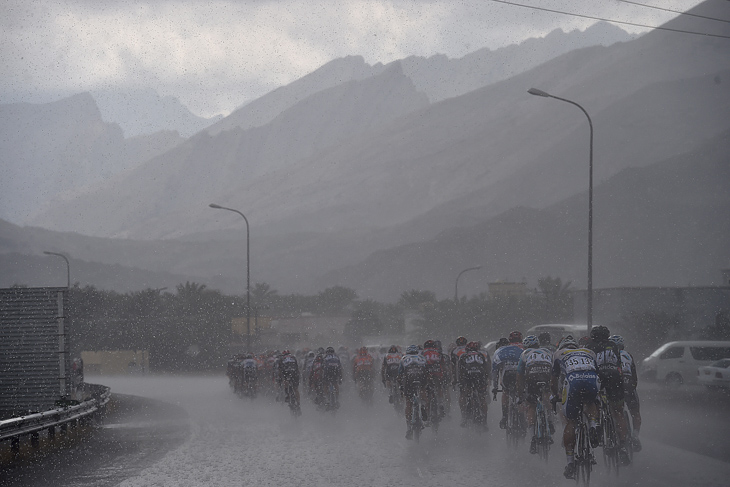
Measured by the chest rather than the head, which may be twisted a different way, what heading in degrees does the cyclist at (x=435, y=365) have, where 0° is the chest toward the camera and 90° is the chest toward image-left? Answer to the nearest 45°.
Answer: approximately 180°

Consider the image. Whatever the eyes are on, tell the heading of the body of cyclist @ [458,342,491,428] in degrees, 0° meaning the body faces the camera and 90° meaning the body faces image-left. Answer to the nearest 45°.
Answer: approximately 180°

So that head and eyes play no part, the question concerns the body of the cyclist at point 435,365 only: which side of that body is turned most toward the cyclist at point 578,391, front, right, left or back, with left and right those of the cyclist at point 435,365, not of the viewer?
back

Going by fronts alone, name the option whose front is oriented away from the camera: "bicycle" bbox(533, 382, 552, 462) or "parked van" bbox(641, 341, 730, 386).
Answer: the bicycle

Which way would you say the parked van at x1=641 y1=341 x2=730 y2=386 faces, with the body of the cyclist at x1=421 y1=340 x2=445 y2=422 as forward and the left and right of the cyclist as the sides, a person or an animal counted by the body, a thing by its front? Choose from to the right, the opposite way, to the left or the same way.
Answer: to the left

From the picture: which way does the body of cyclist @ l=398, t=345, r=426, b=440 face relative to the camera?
away from the camera

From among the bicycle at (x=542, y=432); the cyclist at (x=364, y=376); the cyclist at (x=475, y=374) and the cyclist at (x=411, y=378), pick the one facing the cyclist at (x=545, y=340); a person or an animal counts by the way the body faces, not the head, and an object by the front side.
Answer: the bicycle

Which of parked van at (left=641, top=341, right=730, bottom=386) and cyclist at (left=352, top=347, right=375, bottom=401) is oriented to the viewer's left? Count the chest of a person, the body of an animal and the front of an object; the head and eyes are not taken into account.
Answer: the parked van

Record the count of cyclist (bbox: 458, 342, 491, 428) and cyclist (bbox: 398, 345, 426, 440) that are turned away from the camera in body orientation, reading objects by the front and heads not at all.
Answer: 2

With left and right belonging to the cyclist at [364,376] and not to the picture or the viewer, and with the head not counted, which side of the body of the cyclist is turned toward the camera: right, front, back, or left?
back
